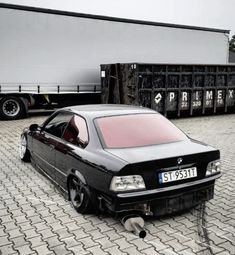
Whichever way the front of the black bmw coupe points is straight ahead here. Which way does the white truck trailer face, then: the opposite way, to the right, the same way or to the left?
to the right

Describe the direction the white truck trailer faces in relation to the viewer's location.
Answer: facing away from the viewer and to the right of the viewer

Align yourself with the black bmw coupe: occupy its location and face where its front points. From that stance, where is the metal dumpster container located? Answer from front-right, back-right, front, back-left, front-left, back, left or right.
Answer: front-right

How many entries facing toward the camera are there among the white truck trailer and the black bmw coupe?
0

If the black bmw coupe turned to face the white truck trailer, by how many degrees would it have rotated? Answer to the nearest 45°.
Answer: approximately 45° to its right

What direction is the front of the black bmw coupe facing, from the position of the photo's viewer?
facing away from the viewer and to the left of the viewer

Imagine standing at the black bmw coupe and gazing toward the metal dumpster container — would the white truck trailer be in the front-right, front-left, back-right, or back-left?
front-left

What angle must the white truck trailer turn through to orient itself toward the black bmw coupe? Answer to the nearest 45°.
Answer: approximately 135° to its right

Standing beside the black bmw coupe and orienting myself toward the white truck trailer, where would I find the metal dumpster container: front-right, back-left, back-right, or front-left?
front-right
